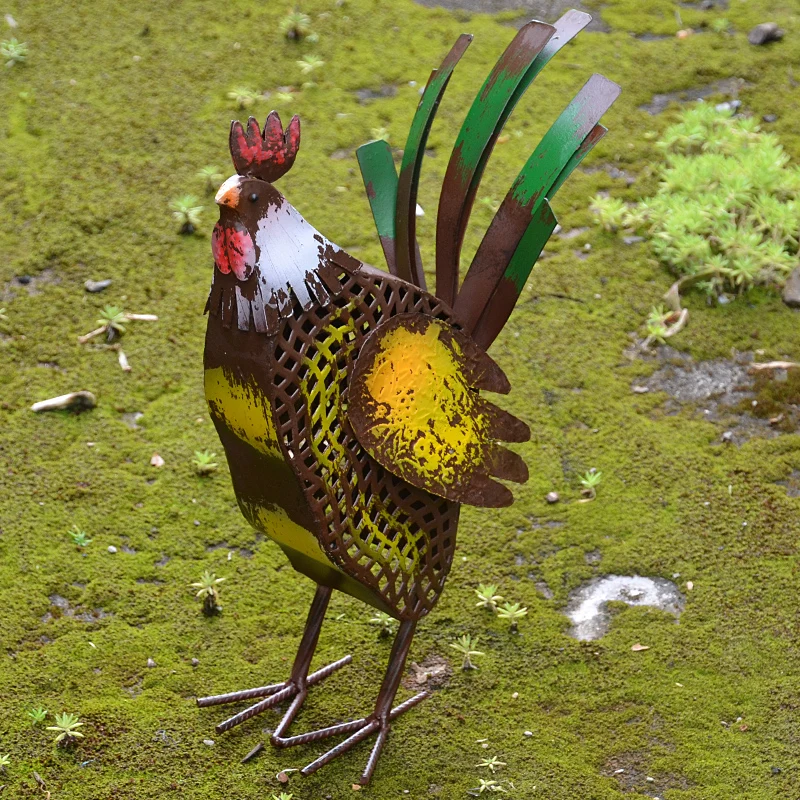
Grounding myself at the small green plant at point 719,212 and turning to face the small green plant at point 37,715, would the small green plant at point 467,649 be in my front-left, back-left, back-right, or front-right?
front-left

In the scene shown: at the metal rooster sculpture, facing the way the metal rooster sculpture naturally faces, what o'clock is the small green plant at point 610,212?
The small green plant is roughly at 5 o'clock from the metal rooster sculpture.

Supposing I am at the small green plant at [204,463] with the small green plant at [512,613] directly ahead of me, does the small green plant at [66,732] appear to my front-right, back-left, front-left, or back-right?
front-right

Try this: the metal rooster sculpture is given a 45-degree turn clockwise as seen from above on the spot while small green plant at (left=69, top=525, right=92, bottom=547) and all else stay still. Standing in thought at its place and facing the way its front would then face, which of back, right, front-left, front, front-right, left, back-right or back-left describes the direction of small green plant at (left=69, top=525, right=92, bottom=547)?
front-right

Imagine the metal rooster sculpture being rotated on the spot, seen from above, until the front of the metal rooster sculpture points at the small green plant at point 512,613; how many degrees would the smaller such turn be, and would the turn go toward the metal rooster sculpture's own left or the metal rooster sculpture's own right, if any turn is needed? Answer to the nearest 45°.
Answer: approximately 180°

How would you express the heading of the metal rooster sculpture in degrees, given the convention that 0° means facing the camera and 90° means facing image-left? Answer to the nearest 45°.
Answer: approximately 45°

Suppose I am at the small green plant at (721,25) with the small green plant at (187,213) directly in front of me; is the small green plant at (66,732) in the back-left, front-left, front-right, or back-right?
front-left

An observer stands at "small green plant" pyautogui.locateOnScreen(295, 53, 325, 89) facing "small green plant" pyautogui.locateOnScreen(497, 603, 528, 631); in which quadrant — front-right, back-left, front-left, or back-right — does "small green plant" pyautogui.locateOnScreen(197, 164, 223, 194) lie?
front-right

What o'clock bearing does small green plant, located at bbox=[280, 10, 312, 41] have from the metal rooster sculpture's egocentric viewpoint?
The small green plant is roughly at 4 o'clock from the metal rooster sculpture.

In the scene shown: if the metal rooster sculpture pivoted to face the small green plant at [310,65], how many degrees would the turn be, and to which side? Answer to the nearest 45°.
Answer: approximately 135° to its right

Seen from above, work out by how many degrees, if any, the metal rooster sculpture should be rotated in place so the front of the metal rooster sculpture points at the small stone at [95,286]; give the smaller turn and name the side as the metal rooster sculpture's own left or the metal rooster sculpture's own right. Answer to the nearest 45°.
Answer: approximately 90° to the metal rooster sculpture's own right

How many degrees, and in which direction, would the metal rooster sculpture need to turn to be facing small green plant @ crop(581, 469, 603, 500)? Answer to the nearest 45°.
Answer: approximately 180°

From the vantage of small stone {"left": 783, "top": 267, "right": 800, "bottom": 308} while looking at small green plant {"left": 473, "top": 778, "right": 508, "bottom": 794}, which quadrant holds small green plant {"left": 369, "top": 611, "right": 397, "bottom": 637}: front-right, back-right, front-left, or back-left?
front-right
